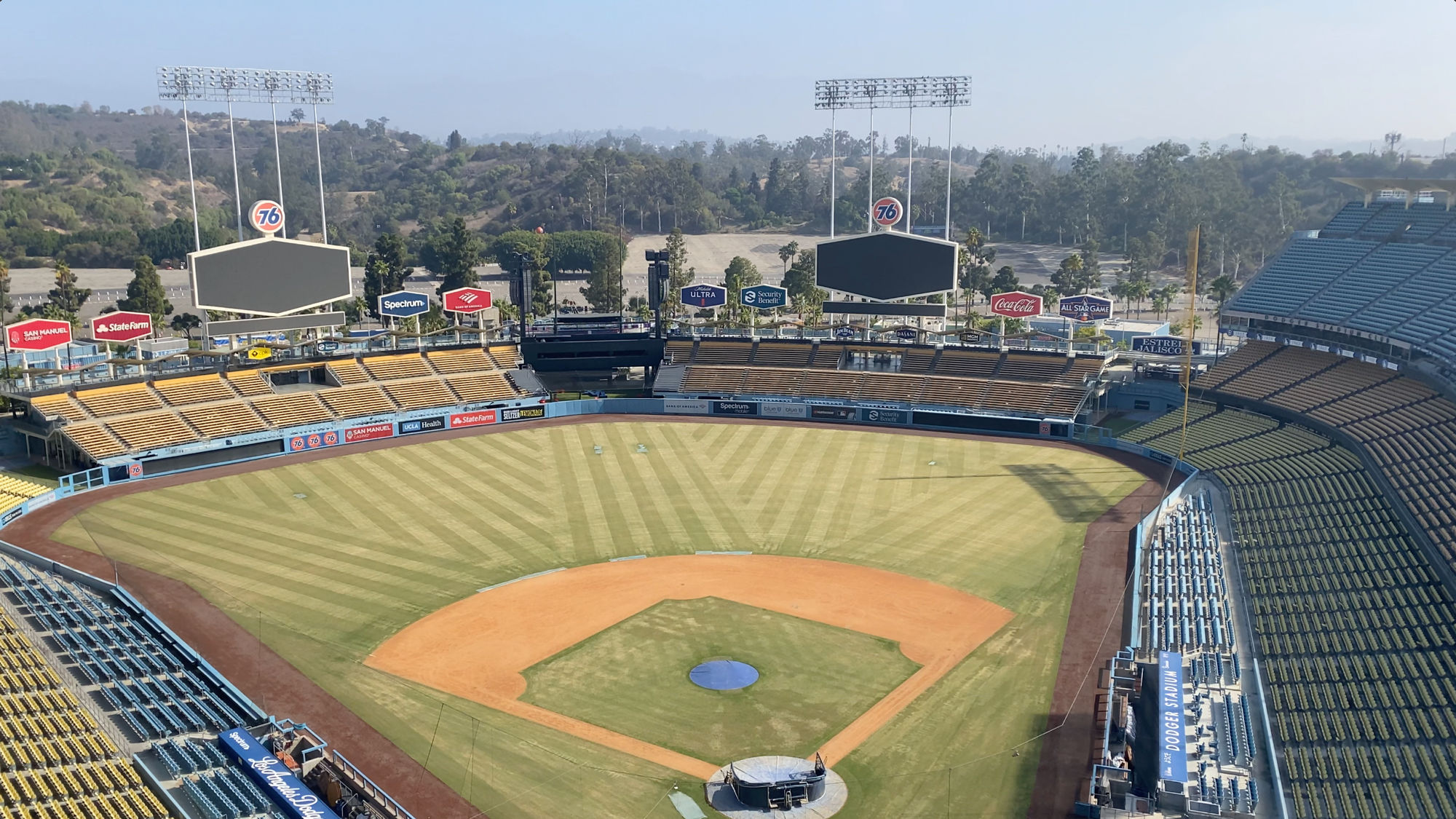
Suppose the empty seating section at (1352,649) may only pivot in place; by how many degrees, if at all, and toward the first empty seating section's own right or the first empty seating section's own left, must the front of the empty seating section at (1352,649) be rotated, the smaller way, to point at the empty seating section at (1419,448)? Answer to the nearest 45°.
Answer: approximately 90° to the first empty seating section's own right

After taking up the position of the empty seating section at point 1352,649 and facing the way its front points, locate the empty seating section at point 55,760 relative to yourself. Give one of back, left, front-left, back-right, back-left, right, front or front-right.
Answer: front-left

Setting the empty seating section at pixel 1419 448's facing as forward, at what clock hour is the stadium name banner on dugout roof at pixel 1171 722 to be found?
The stadium name banner on dugout roof is roughly at 11 o'clock from the empty seating section.

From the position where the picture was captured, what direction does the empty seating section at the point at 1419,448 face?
facing the viewer and to the left of the viewer

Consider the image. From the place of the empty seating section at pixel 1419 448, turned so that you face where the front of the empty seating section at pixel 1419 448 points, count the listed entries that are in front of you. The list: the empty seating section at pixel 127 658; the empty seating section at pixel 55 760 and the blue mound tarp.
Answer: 3

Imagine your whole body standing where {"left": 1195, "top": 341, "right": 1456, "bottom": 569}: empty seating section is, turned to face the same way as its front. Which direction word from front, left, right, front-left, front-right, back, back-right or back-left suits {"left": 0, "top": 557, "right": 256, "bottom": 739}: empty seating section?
front

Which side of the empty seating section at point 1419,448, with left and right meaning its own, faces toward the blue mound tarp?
front

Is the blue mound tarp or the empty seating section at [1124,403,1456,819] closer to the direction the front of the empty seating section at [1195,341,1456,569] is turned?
the blue mound tarp

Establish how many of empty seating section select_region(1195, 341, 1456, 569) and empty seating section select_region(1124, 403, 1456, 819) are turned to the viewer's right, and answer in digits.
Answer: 0

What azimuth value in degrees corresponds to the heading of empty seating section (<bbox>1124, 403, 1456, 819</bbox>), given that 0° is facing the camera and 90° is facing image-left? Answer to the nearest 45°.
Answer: approximately 90°

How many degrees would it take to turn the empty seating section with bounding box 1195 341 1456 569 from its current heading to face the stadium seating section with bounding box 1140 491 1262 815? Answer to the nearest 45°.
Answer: approximately 45° to its left
